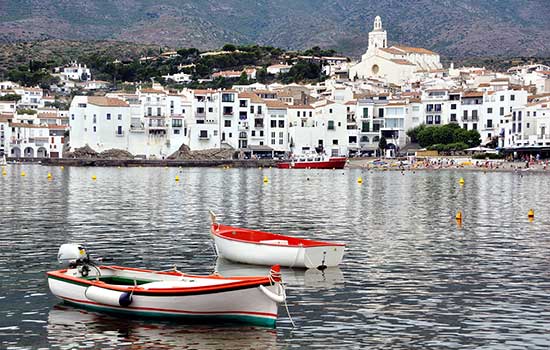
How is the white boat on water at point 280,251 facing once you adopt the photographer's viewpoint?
facing away from the viewer and to the left of the viewer

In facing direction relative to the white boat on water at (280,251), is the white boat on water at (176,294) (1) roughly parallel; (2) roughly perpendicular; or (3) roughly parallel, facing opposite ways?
roughly parallel, facing opposite ways

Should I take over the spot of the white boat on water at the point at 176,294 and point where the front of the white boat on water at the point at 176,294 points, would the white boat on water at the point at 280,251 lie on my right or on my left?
on my left

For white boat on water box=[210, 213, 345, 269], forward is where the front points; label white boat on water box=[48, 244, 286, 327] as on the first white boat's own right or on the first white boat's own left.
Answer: on the first white boat's own left

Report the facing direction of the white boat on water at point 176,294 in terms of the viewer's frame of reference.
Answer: facing the viewer and to the right of the viewer
